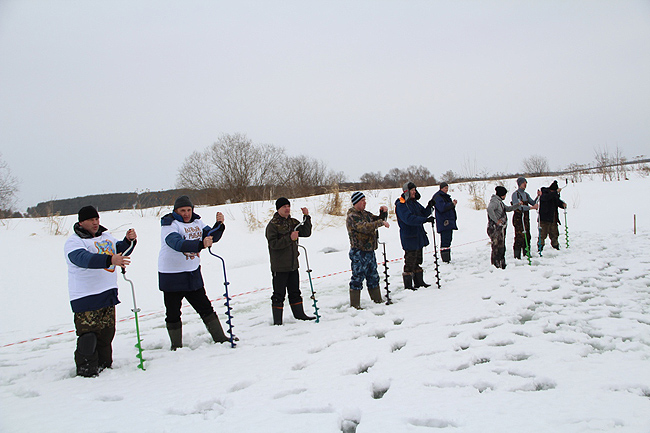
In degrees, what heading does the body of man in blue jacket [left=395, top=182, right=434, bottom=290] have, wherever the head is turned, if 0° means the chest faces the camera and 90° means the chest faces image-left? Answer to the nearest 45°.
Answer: approximately 270°

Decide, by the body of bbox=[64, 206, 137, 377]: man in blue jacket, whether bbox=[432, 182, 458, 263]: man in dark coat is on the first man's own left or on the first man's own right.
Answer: on the first man's own left

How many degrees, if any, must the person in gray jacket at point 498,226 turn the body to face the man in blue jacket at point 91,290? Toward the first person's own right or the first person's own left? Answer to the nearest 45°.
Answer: approximately 135° to the first person's own right

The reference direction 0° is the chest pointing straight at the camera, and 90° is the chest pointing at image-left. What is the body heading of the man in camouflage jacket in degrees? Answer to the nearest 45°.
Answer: approximately 315°

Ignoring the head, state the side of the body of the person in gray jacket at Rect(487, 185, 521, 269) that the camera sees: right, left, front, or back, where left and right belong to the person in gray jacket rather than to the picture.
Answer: right

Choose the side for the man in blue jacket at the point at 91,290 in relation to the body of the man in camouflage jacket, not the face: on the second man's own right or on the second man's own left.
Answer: on the second man's own right

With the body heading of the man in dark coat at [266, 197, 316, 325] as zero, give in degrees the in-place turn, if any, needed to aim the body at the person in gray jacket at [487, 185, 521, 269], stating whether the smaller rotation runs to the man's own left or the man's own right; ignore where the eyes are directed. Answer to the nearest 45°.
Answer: approximately 90° to the man's own left

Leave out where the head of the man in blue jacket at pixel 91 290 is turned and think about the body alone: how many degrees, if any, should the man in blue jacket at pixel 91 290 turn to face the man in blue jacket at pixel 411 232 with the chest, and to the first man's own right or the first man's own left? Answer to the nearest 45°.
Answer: approximately 45° to the first man's own left

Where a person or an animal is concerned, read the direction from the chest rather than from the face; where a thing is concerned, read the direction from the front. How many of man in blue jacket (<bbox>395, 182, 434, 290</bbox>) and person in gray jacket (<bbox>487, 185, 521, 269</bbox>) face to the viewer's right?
2

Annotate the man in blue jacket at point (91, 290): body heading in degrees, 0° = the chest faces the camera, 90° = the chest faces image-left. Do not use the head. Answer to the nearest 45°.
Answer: approximately 315°
